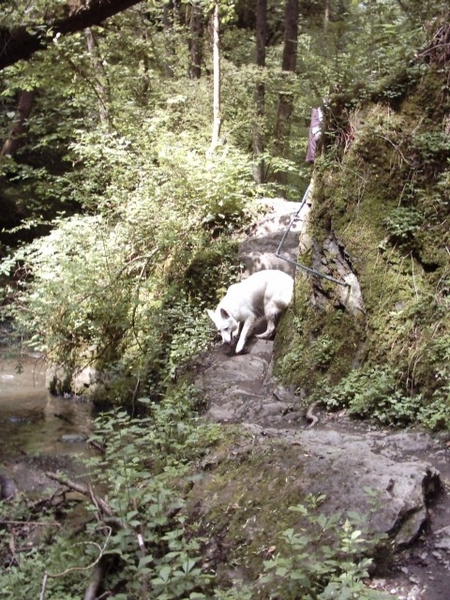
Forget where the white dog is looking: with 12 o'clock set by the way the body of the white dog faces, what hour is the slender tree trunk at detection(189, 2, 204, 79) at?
The slender tree trunk is roughly at 4 o'clock from the white dog.

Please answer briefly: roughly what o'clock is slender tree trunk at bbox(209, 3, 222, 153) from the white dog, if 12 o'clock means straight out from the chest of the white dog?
The slender tree trunk is roughly at 4 o'clock from the white dog.

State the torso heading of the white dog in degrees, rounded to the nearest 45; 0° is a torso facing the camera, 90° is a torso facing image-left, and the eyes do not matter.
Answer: approximately 45°

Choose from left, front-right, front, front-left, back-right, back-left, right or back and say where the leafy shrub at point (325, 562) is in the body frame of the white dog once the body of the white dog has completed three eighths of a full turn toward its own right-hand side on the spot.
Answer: back
